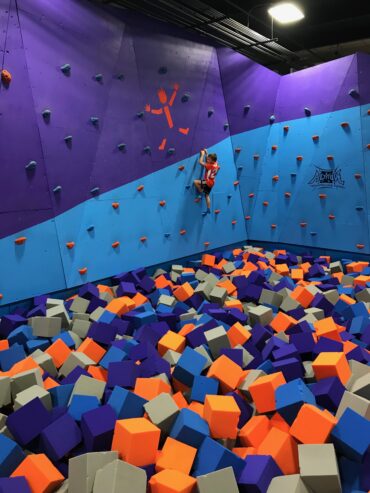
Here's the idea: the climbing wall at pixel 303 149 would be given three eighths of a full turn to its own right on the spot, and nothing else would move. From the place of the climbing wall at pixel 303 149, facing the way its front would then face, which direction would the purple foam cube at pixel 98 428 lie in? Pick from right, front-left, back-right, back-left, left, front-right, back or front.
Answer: back

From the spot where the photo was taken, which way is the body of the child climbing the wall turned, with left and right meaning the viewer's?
facing away from the viewer and to the left of the viewer

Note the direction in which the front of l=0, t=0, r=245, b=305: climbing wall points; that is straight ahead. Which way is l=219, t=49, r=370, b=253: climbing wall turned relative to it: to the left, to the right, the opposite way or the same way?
to the right

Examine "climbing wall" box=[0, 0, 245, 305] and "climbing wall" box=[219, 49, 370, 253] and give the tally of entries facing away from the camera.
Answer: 0

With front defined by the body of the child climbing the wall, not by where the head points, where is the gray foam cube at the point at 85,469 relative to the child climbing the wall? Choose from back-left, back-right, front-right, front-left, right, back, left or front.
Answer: back-left

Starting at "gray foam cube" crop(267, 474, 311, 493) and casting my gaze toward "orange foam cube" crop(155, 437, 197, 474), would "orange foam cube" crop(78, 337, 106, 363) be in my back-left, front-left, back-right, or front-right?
front-right

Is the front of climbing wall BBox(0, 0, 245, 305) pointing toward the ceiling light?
no

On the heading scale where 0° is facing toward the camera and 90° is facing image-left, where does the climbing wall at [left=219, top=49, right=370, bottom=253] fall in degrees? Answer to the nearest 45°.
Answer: approximately 45°

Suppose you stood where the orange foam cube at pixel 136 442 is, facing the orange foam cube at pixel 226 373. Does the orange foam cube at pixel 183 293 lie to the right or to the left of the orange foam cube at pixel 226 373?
left

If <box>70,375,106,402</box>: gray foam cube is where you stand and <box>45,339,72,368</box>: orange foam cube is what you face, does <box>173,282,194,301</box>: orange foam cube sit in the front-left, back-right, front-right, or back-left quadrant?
front-right

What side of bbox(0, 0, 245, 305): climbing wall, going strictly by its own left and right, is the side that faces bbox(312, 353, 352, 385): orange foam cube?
front

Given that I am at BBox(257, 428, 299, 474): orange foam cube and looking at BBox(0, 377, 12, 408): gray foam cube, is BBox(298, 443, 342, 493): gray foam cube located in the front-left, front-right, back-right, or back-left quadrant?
back-left

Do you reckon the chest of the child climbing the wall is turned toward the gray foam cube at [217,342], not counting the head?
no

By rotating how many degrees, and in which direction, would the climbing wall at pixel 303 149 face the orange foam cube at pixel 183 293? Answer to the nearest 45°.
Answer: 0° — it already faces it

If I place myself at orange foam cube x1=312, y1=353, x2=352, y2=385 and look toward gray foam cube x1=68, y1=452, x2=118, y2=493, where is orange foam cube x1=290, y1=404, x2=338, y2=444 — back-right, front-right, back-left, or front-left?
front-left

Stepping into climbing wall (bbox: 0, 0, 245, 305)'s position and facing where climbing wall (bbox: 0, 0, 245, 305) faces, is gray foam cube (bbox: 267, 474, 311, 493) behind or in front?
in front

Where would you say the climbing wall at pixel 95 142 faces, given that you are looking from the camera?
facing the viewer and to the right of the viewer

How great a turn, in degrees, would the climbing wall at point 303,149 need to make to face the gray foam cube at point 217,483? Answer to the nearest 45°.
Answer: approximately 45° to its left

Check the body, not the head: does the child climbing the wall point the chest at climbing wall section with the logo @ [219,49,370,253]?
no

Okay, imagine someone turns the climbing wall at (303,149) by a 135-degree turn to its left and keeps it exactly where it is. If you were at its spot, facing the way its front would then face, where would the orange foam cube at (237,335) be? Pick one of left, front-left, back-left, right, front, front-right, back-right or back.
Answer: right
